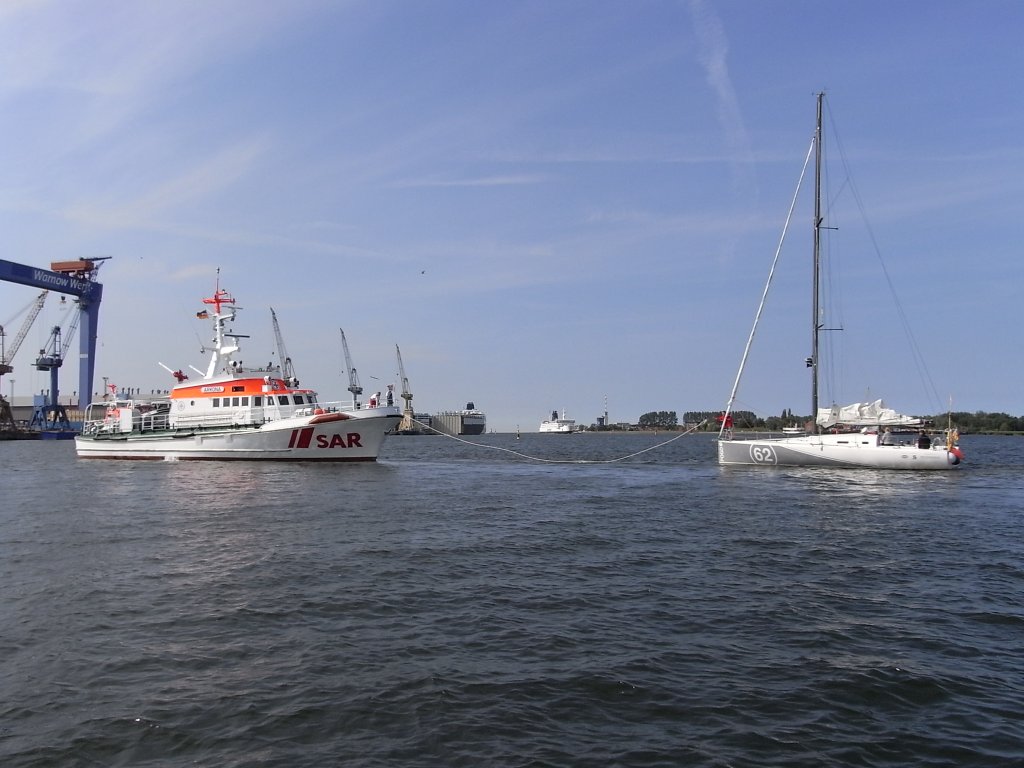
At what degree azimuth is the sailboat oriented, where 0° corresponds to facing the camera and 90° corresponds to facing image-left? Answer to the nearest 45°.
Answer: approximately 90°

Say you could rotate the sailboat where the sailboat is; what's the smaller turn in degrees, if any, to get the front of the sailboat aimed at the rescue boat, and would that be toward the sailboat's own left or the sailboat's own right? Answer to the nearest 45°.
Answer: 0° — it already faces it
